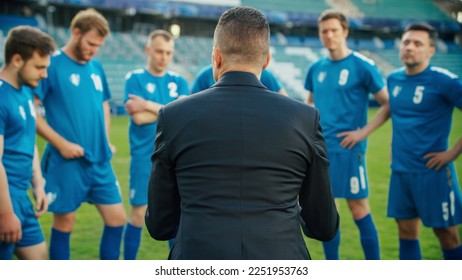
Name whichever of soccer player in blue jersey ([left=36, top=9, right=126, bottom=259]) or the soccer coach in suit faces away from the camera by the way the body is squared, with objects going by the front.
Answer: the soccer coach in suit

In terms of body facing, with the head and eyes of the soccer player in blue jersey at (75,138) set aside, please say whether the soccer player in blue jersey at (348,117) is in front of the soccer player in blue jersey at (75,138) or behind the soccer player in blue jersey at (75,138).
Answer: in front

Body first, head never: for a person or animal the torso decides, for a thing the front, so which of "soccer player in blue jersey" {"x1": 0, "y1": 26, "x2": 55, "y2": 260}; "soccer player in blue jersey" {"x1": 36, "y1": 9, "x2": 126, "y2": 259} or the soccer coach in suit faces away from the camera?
the soccer coach in suit

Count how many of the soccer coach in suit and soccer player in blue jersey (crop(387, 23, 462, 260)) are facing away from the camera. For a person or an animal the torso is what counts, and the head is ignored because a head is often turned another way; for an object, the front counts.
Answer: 1

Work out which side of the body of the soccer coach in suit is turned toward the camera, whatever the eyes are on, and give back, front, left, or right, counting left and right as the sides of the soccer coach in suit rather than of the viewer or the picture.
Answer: back

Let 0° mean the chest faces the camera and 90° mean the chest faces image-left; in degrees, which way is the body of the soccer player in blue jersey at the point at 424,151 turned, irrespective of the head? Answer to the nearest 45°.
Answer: approximately 45°

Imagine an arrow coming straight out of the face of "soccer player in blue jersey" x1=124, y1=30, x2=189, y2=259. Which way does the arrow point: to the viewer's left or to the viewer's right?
to the viewer's right

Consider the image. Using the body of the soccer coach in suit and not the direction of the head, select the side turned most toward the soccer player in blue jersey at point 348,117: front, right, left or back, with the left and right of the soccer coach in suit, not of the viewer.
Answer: front

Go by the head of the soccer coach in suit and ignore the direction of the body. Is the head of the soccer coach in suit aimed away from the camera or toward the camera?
away from the camera

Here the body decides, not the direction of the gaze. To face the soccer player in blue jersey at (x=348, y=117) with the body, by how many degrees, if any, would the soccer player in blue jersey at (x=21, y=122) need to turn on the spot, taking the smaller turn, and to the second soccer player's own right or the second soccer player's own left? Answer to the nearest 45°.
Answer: approximately 45° to the second soccer player's own left
